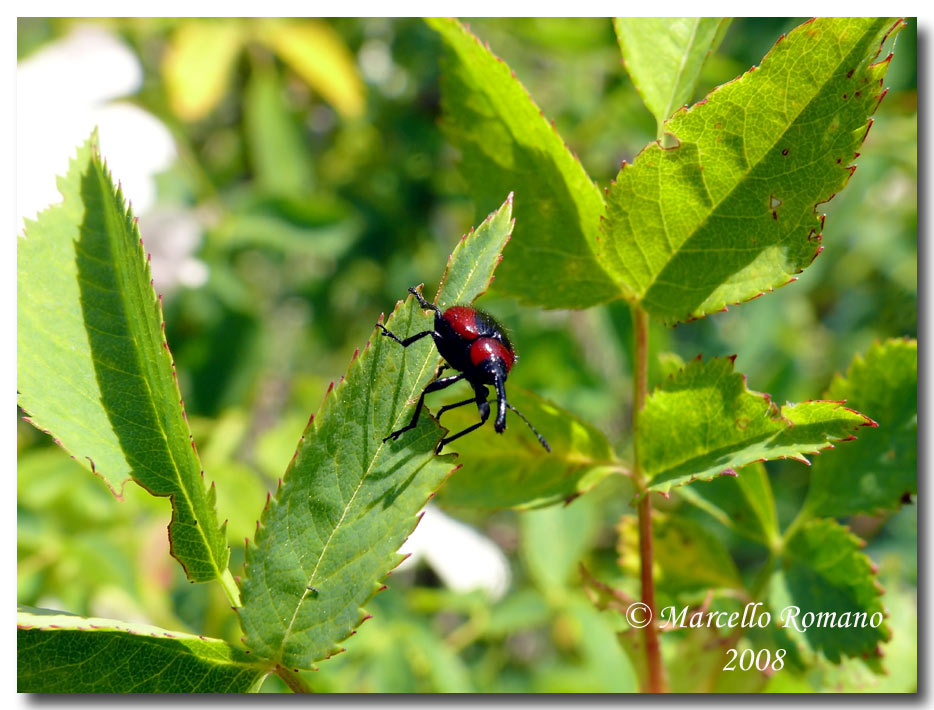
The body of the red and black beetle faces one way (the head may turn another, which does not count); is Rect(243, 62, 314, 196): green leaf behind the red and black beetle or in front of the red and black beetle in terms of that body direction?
behind

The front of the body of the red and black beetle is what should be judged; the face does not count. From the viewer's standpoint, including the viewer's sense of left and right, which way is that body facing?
facing the viewer and to the right of the viewer
